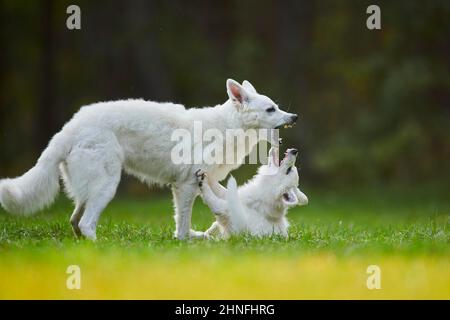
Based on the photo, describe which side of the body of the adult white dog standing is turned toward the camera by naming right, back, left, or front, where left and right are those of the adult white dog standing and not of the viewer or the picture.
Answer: right
